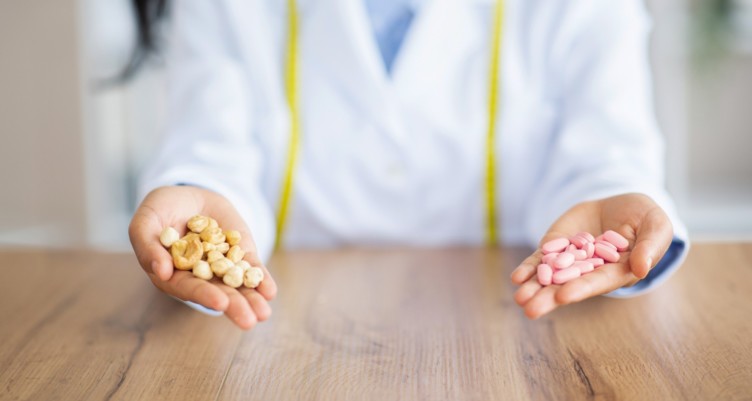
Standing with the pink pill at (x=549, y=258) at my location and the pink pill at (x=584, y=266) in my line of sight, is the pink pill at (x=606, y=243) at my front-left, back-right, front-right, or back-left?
front-left

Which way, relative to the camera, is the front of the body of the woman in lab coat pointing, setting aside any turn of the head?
toward the camera
